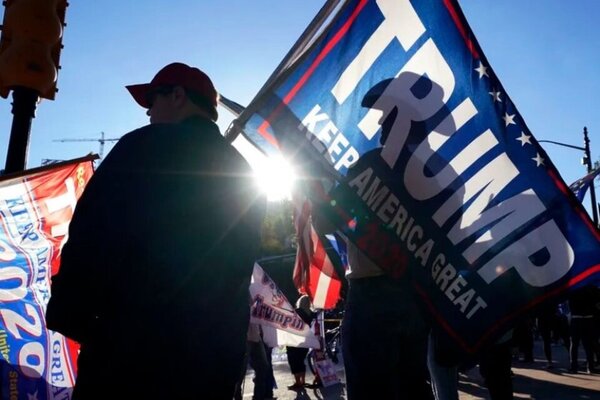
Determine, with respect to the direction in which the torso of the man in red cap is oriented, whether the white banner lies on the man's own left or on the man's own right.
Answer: on the man's own right

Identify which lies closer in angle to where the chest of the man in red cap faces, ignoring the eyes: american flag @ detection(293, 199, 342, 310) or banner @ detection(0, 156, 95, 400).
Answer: the banner

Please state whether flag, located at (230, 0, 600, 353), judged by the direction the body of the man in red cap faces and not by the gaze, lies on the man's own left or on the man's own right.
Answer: on the man's own right

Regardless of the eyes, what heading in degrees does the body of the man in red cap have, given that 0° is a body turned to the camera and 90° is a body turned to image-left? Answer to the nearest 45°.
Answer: approximately 135°

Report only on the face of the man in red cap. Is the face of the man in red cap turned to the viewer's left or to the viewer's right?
to the viewer's left

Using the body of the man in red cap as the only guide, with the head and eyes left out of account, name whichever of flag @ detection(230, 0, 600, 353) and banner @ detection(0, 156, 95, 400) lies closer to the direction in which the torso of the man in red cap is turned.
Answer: the banner
